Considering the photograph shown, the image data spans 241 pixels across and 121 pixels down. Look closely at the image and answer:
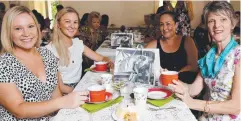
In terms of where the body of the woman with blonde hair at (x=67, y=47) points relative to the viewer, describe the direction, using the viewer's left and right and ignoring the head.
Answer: facing the viewer and to the right of the viewer

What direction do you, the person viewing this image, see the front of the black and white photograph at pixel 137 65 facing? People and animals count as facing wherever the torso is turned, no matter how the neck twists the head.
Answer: facing the viewer

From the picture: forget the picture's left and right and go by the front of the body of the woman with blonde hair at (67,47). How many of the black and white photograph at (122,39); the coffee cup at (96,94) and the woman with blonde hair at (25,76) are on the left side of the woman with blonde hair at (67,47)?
1

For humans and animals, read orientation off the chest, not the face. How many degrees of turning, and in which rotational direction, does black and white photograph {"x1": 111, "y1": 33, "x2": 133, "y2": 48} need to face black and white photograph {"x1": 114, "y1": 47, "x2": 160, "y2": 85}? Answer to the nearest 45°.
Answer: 0° — it already faces it

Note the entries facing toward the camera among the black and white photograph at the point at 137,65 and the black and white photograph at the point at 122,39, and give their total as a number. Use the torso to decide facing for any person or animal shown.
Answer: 2

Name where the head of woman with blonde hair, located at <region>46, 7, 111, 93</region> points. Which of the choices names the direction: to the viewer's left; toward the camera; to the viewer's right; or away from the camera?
toward the camera

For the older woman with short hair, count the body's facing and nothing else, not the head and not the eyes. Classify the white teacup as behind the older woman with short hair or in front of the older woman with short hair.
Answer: in front

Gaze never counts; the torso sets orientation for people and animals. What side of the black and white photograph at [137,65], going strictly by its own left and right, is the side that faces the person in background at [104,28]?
back

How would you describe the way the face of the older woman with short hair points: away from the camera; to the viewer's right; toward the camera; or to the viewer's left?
toward the camera

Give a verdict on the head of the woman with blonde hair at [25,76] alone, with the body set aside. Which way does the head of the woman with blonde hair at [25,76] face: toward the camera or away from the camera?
toward the camera

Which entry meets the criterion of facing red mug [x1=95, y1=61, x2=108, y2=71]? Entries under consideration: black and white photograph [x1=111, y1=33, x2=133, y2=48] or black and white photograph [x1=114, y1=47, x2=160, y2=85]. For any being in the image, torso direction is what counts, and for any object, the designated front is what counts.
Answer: black and white photograph [x1=111, y1=33, x2=133, y2=48]

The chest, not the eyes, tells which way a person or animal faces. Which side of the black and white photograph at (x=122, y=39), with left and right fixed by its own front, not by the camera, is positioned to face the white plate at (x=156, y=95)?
front

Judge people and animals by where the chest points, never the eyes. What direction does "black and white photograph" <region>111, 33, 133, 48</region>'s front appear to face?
toward the camera
